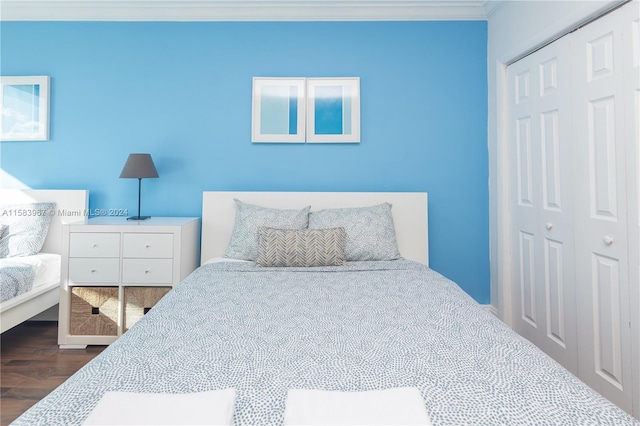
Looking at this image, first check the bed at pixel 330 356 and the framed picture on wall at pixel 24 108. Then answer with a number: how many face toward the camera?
2

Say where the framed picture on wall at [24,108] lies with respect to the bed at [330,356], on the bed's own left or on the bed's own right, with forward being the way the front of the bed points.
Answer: on the bed's own right

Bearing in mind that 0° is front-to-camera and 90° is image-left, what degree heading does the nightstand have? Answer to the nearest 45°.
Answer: approximately 0°

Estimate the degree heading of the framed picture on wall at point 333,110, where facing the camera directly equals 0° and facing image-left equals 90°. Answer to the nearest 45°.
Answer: approximately 0°
